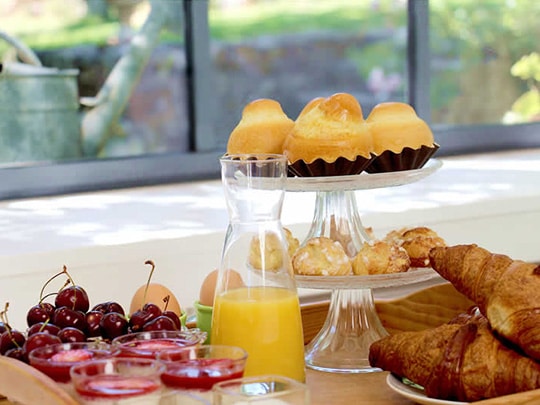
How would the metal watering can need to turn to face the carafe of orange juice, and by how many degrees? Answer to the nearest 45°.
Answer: approximately 90° to its right

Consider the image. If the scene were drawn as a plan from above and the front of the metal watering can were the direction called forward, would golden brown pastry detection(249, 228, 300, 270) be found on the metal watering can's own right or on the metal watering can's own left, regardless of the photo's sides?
on the metal watering can's own right

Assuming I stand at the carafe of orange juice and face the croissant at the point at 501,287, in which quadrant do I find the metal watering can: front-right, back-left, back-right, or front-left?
back-left

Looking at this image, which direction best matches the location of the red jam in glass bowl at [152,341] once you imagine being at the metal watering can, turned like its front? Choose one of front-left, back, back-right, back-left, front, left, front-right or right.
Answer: right

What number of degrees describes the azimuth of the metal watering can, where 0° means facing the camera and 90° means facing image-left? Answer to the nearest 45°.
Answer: approximately 270°

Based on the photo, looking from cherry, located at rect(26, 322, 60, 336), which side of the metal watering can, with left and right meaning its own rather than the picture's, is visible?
right

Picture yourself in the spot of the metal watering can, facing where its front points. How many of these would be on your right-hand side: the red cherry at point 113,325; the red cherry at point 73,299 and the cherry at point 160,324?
3

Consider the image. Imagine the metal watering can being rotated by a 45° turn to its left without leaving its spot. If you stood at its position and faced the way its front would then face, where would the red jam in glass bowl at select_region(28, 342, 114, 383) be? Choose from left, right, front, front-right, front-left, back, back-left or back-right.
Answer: back-right

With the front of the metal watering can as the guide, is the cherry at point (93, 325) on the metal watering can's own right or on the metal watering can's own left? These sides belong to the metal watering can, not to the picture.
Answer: on the metal watering can's own right

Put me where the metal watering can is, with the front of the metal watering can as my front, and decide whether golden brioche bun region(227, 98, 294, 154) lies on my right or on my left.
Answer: on my right

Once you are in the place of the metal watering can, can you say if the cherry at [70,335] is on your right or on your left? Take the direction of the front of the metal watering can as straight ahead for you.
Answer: on your right

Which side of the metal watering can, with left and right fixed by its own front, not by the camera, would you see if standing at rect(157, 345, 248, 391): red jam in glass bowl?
right

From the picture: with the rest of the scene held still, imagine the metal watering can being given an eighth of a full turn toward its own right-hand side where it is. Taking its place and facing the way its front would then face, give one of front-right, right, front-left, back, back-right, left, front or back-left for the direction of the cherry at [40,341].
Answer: front-right

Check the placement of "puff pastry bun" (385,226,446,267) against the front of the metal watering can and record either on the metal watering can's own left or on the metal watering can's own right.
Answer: on the metal watering can's own right

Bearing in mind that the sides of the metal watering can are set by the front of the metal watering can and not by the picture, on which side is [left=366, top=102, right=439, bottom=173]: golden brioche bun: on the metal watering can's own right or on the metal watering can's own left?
on the metal watering can's own right

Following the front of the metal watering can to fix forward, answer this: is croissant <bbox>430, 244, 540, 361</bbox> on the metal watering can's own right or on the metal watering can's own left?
on the metal watering can's own right
